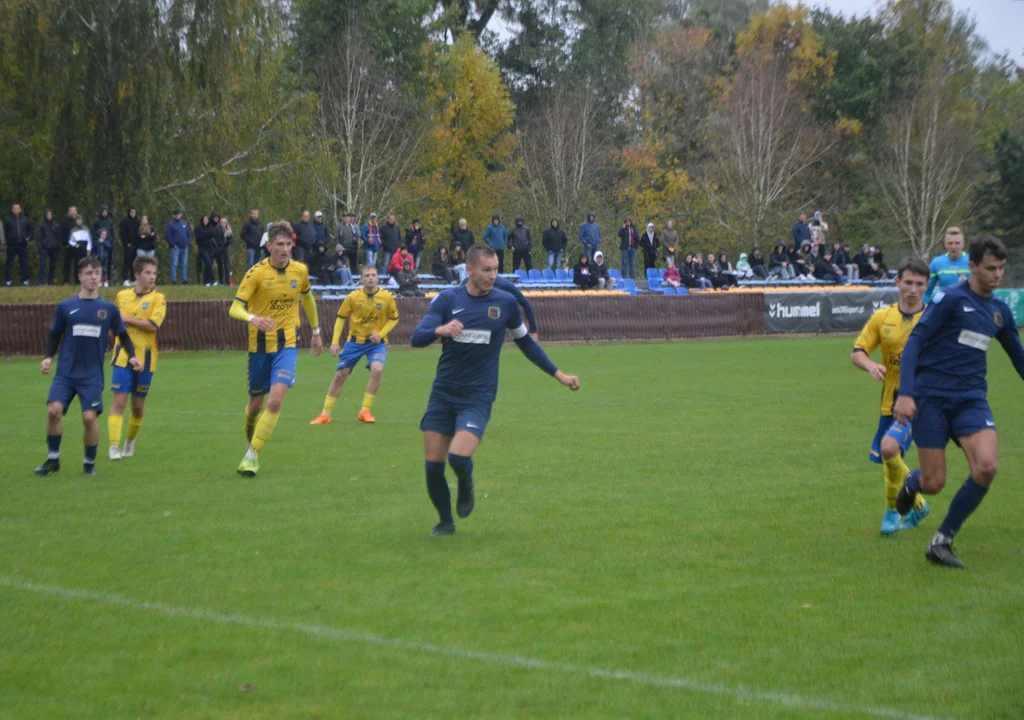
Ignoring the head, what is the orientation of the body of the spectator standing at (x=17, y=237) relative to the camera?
toward the camera

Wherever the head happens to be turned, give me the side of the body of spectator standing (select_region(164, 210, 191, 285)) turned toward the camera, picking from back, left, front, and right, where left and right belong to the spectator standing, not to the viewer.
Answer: front

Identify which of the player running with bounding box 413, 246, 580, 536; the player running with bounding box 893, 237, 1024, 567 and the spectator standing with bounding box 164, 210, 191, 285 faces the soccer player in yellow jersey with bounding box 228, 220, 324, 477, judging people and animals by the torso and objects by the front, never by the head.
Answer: the spectator standing

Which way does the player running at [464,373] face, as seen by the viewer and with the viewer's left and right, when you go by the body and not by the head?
facing the viewer

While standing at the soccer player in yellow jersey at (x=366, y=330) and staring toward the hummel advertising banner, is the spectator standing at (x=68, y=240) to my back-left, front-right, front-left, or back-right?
front-left

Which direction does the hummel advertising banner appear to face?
toward the camera

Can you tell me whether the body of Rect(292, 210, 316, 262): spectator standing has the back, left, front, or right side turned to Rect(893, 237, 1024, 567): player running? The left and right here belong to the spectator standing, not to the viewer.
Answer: front

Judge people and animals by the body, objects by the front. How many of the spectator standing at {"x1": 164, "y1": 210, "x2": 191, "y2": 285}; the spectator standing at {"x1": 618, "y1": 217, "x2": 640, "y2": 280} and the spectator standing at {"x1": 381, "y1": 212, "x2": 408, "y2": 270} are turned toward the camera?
3

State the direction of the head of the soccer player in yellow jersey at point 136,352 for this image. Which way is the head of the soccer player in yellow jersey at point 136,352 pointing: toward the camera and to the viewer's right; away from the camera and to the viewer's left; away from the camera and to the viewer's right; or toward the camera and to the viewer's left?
toward the camera and to the viewer's right

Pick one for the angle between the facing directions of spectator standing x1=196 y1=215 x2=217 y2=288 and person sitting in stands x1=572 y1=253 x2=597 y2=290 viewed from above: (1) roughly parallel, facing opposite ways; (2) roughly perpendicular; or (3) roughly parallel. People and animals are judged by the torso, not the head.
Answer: roughly parallel

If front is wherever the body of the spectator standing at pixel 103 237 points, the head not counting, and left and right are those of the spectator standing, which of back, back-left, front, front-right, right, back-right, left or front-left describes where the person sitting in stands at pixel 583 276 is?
left
